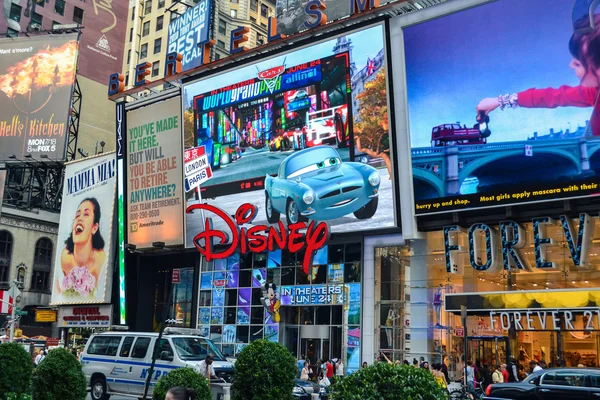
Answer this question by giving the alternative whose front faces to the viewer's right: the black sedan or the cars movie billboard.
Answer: the black sedan

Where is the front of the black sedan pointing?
to the viewer's right

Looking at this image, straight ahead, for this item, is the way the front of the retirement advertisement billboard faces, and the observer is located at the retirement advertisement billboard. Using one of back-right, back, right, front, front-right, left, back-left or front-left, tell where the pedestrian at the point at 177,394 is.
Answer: front-left

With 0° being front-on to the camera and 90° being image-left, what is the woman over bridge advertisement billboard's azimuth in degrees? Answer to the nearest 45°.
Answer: approximately 45°

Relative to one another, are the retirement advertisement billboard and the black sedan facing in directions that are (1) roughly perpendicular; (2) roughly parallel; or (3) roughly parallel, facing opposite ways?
roughly perpendicular

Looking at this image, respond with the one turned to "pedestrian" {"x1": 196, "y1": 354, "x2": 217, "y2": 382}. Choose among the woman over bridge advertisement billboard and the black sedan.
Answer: the woman over bridge advertisement billboard

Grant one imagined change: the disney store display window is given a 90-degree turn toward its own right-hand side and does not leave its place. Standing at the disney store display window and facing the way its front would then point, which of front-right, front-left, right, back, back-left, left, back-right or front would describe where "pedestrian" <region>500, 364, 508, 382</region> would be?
back

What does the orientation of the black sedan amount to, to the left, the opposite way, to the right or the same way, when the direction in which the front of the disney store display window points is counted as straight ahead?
to the left

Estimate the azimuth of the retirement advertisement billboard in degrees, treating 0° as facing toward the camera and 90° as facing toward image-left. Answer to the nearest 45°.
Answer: approximately 45°
